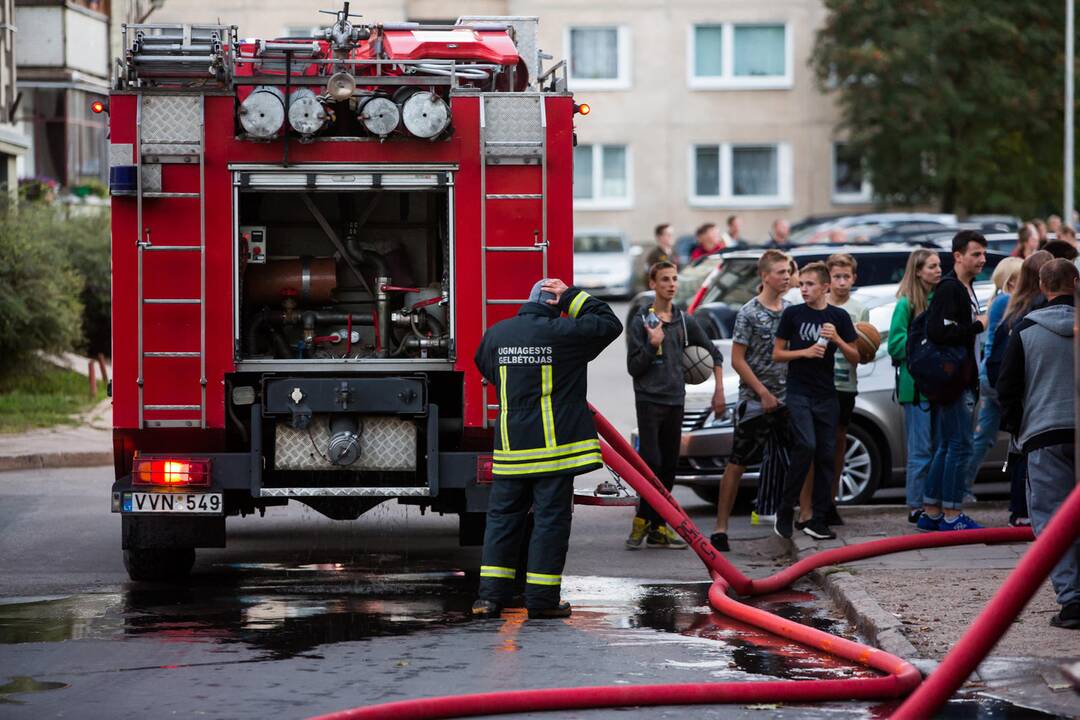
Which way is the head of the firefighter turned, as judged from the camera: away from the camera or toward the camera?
away from the camera

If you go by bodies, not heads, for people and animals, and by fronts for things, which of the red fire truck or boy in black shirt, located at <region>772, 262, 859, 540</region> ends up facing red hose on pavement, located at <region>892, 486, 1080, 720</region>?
the boy in black shirt

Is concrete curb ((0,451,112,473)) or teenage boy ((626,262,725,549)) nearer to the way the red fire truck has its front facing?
the concrete curb

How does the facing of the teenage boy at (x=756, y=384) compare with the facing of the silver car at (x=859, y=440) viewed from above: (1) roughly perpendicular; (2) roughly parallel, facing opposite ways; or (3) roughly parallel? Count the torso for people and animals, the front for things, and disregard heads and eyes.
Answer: roughly perpendicular

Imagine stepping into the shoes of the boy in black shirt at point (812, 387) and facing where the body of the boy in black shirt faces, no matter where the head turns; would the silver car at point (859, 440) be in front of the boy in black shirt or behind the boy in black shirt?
behind

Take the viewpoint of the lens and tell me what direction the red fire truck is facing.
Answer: facing away from the viewer

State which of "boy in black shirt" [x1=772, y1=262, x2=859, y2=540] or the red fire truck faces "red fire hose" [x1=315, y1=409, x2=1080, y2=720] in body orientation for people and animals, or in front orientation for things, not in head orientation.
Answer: the boy in black shirt
